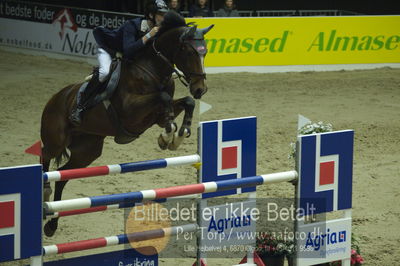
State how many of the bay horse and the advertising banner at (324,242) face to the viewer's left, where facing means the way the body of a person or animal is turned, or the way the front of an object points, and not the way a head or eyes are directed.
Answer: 0

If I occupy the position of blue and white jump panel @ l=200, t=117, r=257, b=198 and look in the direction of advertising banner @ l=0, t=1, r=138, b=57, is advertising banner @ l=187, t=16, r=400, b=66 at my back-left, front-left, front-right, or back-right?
front-right

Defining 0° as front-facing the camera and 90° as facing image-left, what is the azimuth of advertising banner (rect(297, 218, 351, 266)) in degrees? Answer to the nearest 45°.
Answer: approximately 315°

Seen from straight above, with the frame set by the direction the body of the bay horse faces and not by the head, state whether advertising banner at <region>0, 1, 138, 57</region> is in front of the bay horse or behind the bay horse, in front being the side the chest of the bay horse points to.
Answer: behind

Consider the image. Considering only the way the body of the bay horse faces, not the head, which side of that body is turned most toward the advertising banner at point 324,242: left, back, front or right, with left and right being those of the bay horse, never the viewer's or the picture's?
front

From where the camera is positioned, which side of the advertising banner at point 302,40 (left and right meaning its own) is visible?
front

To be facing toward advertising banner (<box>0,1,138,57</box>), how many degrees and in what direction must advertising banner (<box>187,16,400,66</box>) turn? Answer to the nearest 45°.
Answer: approximately 90° to its right

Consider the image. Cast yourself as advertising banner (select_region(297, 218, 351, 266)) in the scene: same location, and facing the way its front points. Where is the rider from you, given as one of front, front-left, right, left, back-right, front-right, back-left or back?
back

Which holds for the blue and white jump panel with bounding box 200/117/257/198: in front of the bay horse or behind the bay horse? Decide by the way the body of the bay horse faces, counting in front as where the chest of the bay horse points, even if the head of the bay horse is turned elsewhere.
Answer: in front

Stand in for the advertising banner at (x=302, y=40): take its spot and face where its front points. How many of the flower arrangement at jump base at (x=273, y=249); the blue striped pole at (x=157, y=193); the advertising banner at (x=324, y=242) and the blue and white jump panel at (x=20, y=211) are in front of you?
4

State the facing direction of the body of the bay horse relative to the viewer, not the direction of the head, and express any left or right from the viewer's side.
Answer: facing the viewer and to the right of the viewer

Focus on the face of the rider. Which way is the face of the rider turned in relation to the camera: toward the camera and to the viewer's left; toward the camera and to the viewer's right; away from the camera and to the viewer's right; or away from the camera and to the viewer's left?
toward the camera and to the viewer's right

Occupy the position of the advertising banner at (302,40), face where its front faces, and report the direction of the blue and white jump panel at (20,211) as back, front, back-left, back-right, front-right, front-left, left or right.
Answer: front

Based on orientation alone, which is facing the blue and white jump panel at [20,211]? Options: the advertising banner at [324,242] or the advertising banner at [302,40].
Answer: the advertising banner at [302,40]
